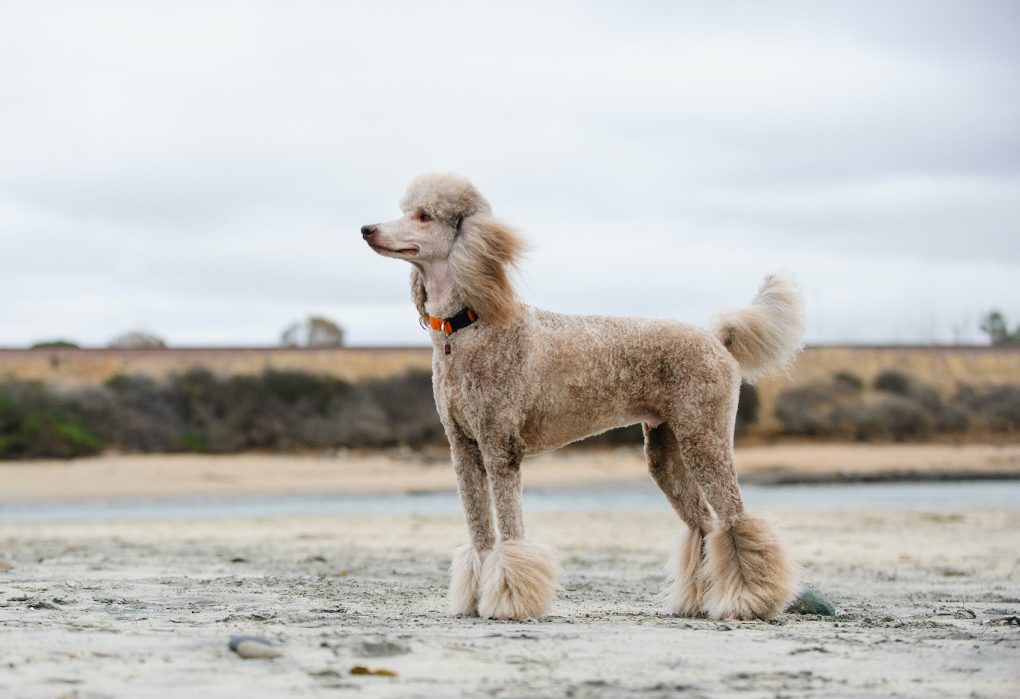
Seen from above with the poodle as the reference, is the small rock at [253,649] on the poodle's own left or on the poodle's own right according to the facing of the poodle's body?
on the poodle's own left

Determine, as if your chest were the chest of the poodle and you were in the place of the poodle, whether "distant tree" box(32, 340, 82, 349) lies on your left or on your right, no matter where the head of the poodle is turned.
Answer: on your right

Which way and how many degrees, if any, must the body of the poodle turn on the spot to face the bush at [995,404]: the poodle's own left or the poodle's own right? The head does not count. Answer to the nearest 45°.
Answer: approximately 90° to the poodle's own right

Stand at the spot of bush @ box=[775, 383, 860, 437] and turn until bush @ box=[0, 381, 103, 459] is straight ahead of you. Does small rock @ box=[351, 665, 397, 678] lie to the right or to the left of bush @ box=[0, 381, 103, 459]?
left

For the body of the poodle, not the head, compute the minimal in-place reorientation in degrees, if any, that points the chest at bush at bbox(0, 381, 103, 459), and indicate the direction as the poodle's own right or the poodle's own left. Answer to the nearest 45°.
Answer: approximately 45° to the poodle's own right

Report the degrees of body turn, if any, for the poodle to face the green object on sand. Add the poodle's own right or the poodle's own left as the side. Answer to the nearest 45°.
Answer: approximately 180°

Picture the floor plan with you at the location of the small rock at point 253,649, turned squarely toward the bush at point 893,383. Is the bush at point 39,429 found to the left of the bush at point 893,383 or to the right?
left

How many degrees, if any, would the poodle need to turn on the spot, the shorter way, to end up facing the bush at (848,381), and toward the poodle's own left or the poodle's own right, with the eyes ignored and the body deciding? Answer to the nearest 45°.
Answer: approximately 90° to the poodle's own right

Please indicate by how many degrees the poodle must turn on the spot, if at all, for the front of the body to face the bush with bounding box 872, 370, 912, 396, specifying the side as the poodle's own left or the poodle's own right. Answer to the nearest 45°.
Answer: approximately 90° to the poodle's own right

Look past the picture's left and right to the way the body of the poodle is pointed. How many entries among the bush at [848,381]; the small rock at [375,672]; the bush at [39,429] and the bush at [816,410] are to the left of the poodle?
1

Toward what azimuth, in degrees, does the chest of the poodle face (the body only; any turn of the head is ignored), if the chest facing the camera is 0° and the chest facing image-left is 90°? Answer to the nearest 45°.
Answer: approximately 90°
